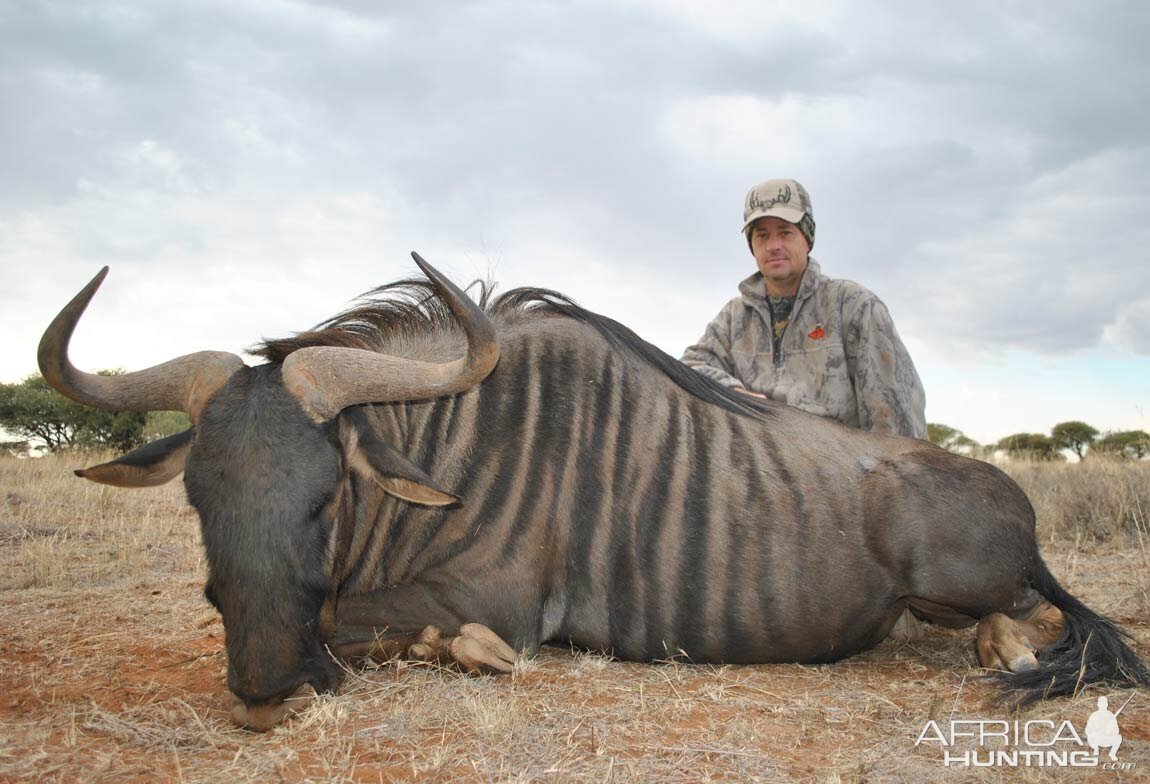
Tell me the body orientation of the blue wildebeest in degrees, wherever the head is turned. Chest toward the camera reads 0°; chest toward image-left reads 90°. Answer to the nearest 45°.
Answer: approximately 90°

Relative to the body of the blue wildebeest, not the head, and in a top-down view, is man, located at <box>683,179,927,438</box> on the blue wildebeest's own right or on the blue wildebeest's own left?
on the blue wildebeest's own right

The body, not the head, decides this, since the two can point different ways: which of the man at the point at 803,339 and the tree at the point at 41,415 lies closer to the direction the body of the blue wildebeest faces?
the tree

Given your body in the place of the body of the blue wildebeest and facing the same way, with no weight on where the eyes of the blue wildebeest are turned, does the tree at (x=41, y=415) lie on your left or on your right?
on your right

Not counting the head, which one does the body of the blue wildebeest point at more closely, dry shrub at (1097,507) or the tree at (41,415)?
the tree

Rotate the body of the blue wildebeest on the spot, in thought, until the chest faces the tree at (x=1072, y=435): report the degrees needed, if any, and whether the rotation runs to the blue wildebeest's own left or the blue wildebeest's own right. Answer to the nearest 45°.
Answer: approximately 135° to the blue wildebeest's own right
